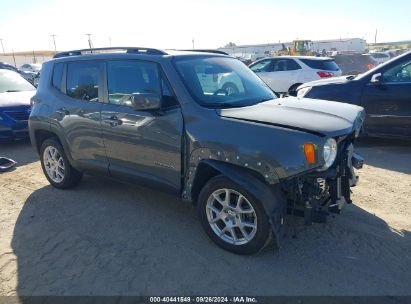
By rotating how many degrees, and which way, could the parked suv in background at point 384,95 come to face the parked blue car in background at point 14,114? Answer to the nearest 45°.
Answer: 0° — it already faces it

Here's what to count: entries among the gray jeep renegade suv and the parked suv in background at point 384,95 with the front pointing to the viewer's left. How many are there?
1

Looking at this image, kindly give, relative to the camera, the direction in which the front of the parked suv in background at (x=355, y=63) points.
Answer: facing away from the viewer and to the left of the viewer

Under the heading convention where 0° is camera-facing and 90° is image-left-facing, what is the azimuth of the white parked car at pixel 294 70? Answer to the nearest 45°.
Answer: approximately 135°

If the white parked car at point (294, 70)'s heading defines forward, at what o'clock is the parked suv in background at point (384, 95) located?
The parked suv in background is roughly at 7 o'clock from the white parked car.

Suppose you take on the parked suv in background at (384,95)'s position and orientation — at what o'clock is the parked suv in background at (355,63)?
the parked suv in background at (355,63) is roughly at 3 o'clock from the parked suv in background at (384,95).

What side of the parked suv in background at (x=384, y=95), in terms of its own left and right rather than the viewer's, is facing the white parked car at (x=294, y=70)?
right

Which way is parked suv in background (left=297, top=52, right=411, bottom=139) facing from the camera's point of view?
to the viewer's left

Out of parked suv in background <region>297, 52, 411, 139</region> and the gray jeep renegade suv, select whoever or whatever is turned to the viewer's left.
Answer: the parked suv in background

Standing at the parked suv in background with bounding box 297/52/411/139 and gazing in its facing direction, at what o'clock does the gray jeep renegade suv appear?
The gray jeep renegade suv is roughly at 10 o'clock from the parked suv in background.

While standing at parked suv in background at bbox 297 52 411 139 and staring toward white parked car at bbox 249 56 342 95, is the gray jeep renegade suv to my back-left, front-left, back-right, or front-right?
back-left
